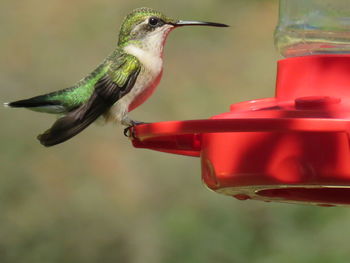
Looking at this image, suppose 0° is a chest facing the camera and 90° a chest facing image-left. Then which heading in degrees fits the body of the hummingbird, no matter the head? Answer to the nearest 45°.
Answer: approximately 270°
